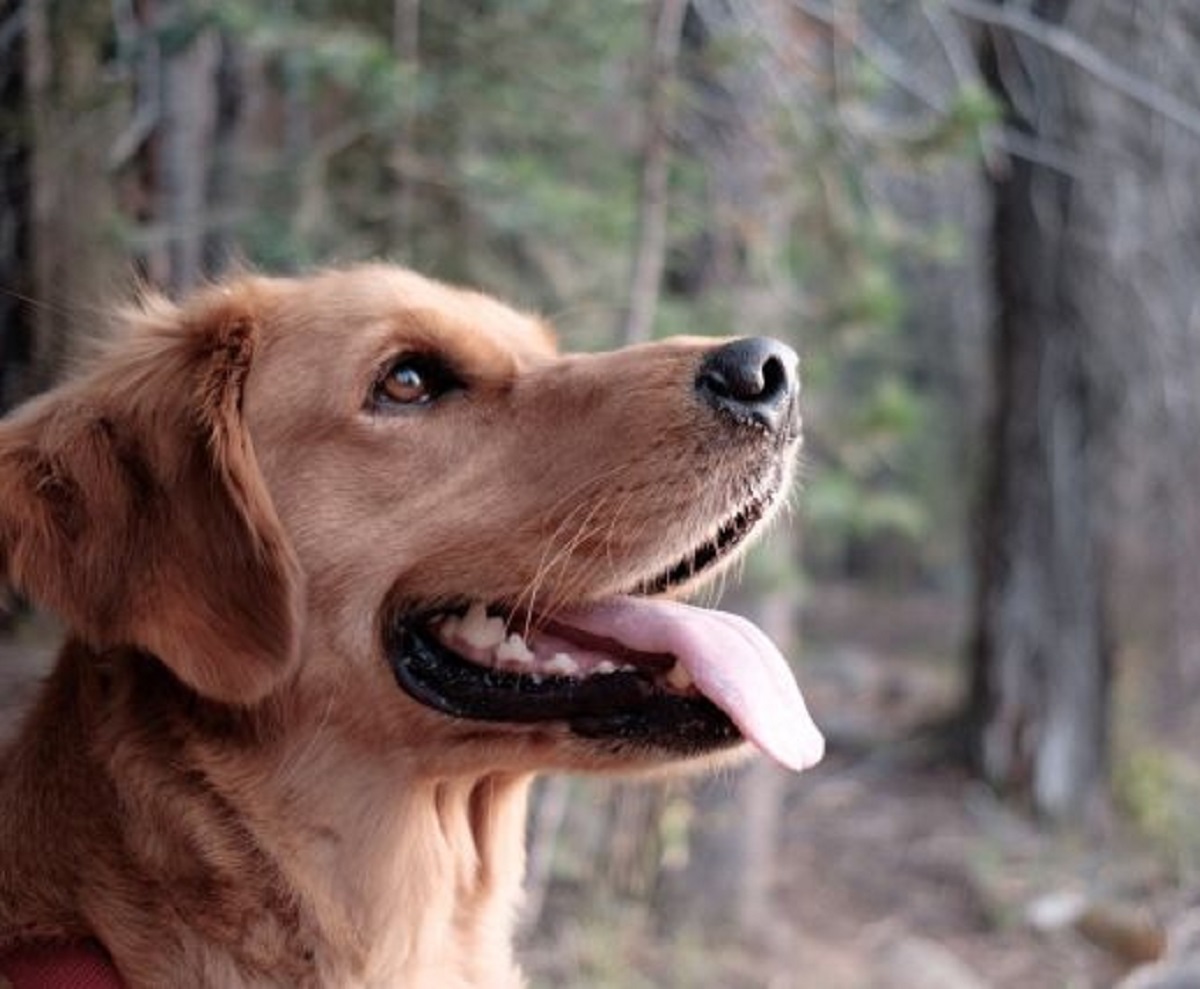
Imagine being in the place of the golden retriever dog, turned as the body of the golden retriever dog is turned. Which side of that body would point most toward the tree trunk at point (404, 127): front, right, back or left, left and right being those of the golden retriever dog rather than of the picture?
left

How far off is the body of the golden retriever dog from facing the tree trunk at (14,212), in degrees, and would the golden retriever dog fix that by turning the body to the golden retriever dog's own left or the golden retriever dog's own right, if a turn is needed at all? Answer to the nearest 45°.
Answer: approximately 135° to the golden retriever dog's own left

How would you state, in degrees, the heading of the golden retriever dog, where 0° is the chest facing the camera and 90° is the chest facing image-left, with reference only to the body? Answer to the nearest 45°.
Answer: approximately 270°

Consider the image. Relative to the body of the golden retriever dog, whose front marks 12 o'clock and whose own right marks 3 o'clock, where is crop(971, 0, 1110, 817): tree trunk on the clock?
The tree trunk is roughly at 10 o'clock from the golden retriever dog.

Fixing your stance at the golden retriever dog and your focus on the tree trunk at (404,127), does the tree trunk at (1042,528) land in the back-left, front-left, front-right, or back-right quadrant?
front-right

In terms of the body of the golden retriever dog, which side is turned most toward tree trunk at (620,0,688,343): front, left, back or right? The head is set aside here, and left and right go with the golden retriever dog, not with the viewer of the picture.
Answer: left

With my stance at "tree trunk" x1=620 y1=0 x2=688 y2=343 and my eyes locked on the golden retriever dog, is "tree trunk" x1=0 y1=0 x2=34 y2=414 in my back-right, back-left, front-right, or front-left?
front-right
